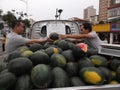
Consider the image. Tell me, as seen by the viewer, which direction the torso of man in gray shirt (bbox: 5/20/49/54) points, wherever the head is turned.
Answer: to the viewer's right

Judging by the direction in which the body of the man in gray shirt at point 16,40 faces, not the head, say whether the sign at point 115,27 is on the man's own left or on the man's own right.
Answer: on the man's own left
